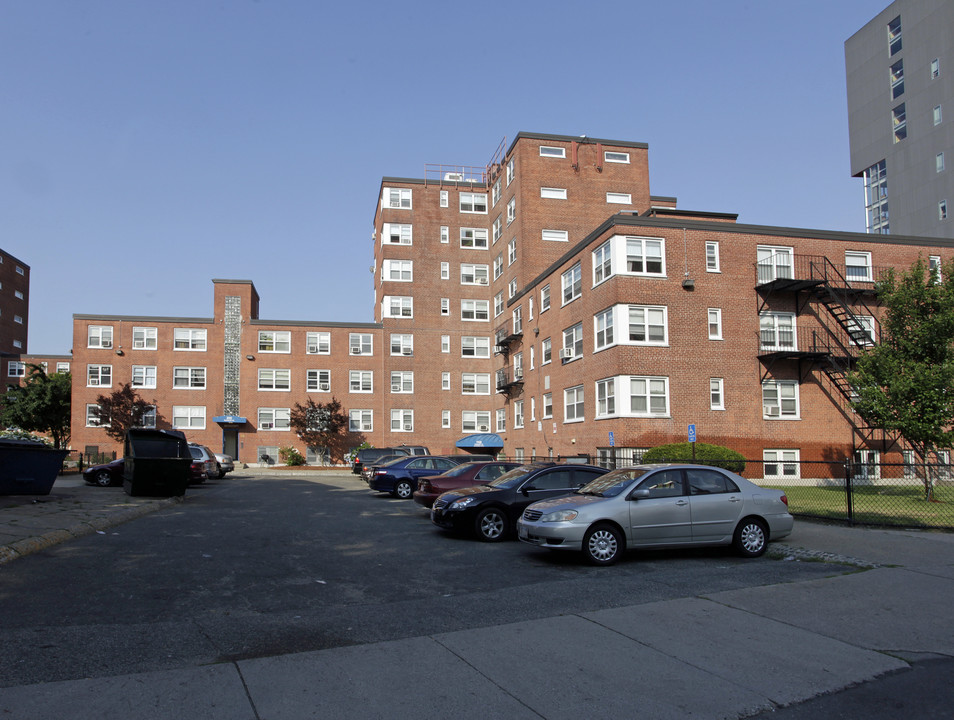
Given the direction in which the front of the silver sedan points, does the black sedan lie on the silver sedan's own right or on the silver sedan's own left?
on the silver sedan's own right

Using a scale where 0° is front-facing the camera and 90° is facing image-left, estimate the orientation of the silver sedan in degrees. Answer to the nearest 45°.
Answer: approximately 45°

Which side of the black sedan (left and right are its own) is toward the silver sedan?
left

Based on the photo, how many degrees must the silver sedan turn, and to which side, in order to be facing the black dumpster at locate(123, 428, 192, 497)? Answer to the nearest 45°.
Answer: approximately 90° to its right

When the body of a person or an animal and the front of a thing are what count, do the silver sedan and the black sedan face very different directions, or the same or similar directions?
same or similar directions

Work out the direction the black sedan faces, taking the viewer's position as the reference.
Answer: facing the viewer and to the left of the viewer

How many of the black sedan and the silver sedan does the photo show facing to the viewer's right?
0

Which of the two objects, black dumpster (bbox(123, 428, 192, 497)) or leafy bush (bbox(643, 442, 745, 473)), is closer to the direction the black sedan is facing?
the black dumpster

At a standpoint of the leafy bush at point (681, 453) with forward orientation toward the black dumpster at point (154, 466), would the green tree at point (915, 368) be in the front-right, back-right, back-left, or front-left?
back-left

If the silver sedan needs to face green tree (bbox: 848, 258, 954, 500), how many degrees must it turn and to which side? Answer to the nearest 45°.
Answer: approximately 180°
